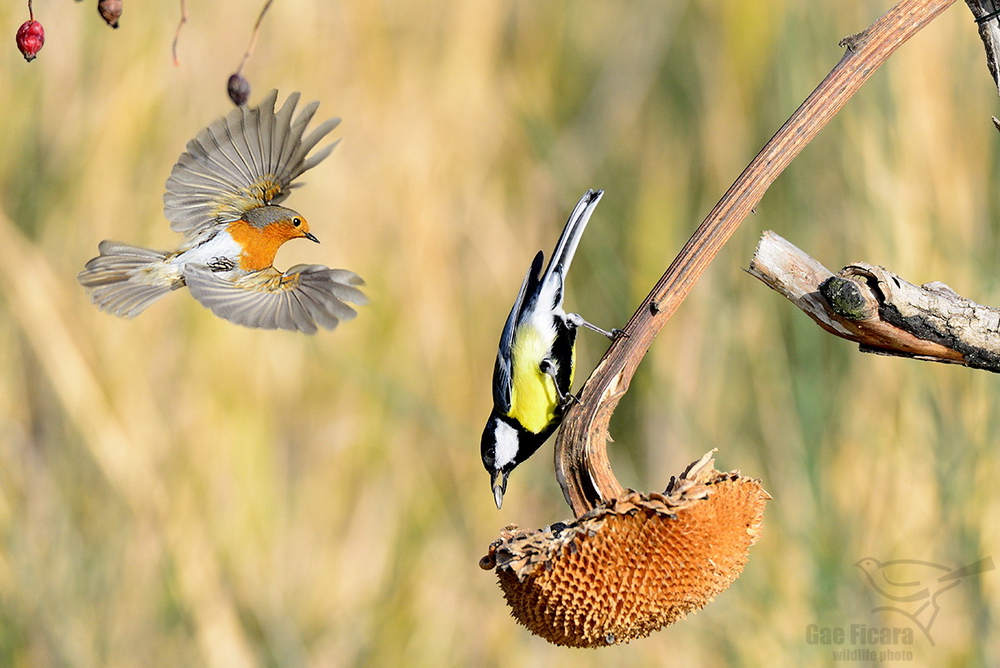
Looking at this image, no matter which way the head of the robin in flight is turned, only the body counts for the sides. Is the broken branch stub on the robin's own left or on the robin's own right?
on the robin's own left

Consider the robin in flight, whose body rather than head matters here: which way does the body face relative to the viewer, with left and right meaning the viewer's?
facing to the right of the viewer

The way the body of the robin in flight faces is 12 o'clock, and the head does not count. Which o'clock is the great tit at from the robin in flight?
The great tit is roughly at 11 o'clock from the robin in flight.
